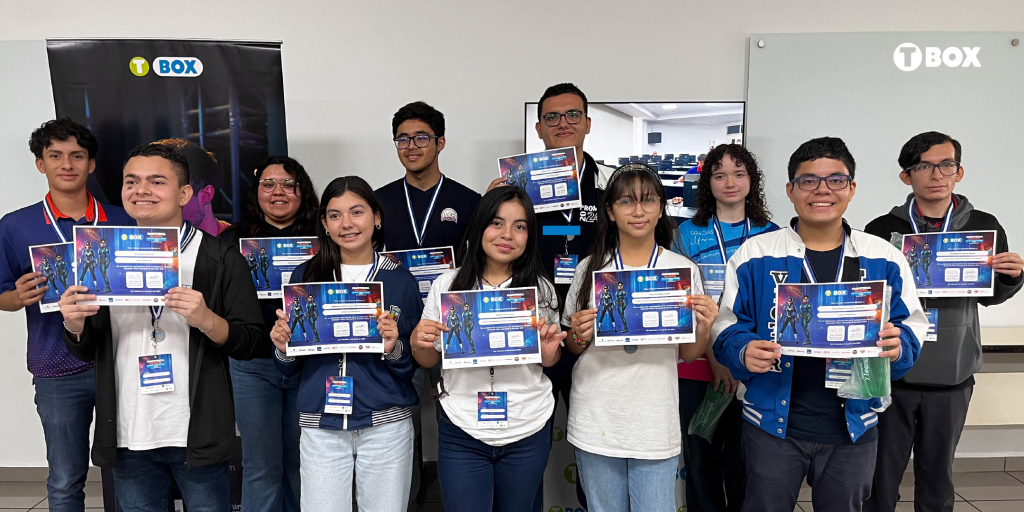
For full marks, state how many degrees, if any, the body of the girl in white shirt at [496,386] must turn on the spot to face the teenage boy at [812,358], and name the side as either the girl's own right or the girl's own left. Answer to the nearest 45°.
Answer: approximately 90° to the girl's own left

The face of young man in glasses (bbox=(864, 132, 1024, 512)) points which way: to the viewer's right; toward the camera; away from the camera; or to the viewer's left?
toward the camera

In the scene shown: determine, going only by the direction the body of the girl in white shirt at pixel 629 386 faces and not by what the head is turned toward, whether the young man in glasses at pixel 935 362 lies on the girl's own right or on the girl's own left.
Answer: on the girl's own left

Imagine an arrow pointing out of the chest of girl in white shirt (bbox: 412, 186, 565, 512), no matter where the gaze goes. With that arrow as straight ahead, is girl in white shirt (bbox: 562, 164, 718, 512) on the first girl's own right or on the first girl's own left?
on the first girl's own left

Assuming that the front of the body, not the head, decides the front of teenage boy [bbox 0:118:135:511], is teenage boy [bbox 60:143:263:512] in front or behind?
in front

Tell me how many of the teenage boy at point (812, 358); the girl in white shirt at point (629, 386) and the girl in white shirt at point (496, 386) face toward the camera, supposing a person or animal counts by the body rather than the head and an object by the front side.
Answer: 3

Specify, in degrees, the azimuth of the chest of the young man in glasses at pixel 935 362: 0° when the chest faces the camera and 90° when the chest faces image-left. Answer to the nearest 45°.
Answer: approximately 0°

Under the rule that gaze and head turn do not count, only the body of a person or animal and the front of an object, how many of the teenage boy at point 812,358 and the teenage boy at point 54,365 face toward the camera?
2

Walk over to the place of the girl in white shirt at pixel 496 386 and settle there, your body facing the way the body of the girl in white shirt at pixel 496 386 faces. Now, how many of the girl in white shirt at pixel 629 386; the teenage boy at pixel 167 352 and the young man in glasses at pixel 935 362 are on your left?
2

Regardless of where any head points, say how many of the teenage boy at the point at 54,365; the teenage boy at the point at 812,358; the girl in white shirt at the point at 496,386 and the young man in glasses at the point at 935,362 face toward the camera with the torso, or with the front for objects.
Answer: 4

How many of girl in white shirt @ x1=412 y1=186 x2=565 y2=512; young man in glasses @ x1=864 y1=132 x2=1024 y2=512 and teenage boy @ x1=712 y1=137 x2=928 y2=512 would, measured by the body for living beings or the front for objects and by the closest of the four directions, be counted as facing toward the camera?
3

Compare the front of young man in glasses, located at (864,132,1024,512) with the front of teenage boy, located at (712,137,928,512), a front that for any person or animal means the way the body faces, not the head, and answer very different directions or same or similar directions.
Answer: same or similar directions

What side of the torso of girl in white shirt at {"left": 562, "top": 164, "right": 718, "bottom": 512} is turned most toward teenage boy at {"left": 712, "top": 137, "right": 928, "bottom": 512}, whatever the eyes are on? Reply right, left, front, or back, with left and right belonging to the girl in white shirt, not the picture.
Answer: left

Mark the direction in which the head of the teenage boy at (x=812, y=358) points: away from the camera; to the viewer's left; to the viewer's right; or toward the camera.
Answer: toward the camera

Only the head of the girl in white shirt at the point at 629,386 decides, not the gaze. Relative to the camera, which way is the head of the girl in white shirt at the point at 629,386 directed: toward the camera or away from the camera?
toward the camera

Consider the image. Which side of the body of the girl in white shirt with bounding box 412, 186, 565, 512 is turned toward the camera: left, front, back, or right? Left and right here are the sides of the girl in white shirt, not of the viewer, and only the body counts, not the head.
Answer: front

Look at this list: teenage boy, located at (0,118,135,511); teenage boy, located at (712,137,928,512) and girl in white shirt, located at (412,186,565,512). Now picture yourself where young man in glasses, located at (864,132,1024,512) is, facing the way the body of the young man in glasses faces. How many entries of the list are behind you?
0

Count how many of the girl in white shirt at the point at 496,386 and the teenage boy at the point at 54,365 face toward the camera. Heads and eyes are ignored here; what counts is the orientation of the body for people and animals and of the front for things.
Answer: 2

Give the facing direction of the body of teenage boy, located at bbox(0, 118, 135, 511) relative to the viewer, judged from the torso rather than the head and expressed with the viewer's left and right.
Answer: facing the viewer
